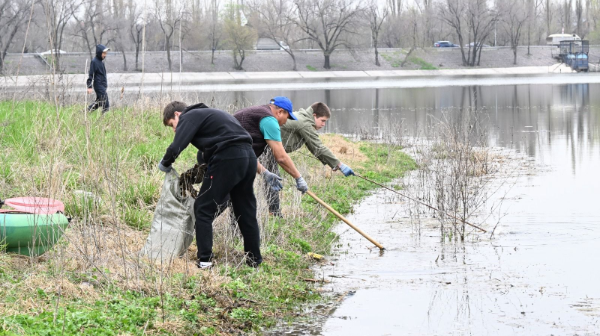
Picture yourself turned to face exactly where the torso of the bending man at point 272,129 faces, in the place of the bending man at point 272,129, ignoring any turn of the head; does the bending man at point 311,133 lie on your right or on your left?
on your left

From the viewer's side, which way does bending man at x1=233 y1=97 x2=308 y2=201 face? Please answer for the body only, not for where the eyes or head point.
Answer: to the viewer's right

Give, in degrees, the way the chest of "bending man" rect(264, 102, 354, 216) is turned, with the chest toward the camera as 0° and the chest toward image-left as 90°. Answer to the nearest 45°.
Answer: approximately 270°
